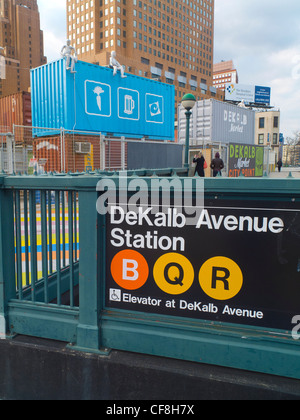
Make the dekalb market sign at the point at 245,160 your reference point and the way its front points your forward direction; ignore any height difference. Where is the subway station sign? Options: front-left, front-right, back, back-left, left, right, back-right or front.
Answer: front

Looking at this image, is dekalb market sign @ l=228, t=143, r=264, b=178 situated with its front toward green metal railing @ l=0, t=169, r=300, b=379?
yes

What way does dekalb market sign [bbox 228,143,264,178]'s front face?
toward the camera

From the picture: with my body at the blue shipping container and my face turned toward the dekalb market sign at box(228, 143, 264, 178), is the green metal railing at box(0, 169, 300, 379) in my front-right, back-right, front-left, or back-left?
back-right

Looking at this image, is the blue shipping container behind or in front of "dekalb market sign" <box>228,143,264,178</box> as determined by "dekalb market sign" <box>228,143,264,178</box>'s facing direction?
in front
